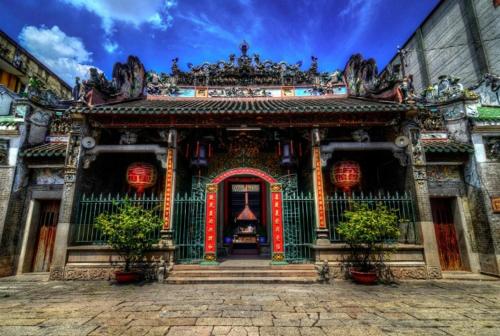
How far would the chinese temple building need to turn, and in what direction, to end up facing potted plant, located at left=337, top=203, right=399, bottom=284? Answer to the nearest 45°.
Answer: approximately 45° to its left

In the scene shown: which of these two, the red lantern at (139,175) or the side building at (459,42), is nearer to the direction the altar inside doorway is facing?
the red lantern

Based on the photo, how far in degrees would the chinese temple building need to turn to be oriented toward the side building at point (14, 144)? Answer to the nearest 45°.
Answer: approximately 90° to its right

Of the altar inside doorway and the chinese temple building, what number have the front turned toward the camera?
2

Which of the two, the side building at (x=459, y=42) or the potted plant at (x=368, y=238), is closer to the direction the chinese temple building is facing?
the potted plant

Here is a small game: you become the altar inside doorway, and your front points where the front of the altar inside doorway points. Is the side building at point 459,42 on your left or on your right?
on your left

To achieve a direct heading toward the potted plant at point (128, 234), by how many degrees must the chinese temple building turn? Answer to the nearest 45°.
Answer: approximately 90° to its right

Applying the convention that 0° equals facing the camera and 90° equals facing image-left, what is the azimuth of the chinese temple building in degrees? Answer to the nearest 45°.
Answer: approximately 0°

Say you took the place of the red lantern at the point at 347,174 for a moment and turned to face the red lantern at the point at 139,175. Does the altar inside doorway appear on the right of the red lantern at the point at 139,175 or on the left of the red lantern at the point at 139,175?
right

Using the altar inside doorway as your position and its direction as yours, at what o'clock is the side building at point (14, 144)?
The side building is roughly at 2 o'clock from the altar inside doorway.

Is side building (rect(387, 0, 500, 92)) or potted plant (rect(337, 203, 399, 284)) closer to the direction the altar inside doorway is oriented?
the potted plant

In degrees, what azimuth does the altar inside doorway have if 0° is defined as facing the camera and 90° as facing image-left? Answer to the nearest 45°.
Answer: approximately 0°

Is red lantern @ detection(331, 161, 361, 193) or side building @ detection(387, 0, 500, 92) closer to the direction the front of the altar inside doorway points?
the red lantern
